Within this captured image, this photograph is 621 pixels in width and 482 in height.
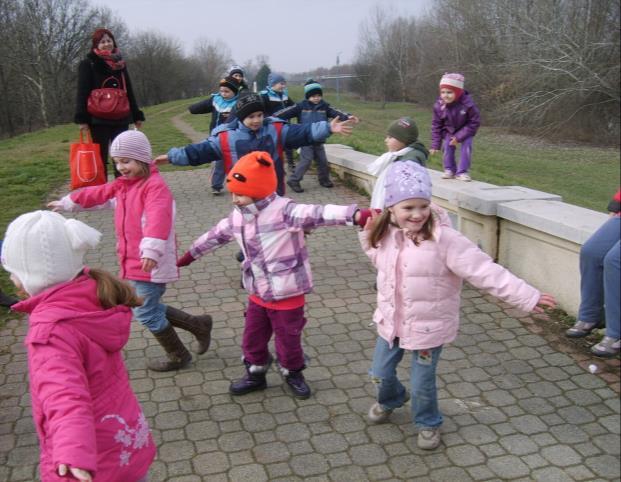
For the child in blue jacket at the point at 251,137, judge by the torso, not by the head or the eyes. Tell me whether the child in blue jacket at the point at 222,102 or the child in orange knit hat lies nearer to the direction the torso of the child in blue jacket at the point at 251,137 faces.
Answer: the child in orange knit hat

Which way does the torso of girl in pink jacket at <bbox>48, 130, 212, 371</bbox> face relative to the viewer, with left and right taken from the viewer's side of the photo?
facing the viewer and to the left of the viewer

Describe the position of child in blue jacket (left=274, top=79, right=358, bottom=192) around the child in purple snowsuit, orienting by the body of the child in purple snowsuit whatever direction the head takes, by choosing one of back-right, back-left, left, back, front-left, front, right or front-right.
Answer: right

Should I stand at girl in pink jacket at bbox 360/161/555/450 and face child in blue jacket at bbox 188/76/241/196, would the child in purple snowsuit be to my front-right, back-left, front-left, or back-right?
front-right

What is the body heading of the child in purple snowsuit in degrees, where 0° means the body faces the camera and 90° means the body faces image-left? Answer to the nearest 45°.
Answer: approximately 45°

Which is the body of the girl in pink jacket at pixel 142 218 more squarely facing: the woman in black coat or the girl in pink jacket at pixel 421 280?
the girl in pink jacket

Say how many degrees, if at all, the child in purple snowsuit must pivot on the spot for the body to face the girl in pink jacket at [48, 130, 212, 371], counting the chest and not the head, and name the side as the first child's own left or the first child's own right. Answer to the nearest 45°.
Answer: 0° — they already face them

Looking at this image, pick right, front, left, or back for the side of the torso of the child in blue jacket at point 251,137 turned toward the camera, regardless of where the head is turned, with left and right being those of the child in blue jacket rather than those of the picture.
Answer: front

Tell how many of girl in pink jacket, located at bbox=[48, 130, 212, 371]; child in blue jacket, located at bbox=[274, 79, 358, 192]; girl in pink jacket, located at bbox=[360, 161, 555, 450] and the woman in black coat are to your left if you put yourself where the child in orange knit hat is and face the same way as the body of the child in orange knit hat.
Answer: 1
